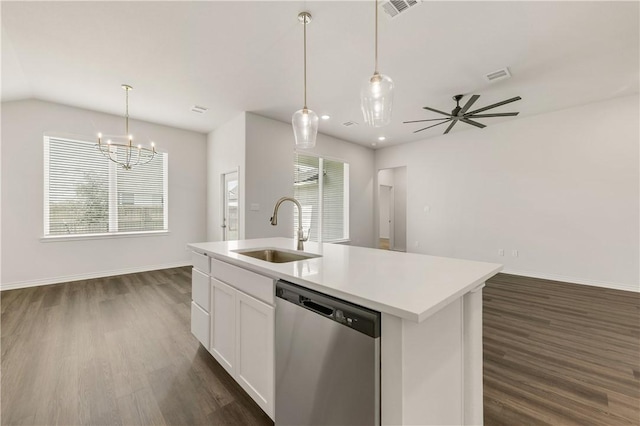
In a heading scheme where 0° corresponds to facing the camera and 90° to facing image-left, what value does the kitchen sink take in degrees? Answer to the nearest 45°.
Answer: approximately 45°

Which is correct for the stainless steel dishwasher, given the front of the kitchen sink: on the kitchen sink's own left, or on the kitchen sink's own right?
on the kitchen sink's own left

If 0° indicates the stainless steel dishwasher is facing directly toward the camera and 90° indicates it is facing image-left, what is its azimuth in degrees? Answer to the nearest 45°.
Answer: approximately 45°

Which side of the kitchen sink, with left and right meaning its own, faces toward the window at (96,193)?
right

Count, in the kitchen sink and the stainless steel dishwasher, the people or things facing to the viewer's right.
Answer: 0

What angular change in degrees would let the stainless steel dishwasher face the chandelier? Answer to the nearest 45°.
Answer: approximately 90° to its right

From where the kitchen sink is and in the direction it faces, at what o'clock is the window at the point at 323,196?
The window is roughly at 5 o'clock from the kitchen sink.
